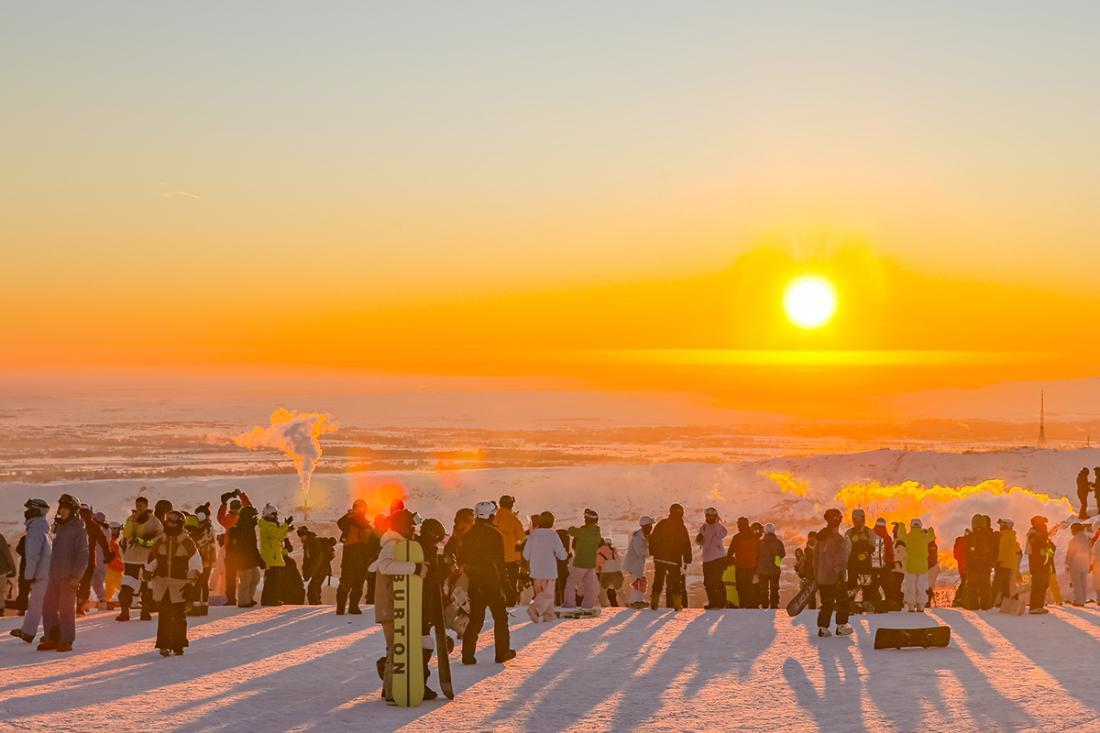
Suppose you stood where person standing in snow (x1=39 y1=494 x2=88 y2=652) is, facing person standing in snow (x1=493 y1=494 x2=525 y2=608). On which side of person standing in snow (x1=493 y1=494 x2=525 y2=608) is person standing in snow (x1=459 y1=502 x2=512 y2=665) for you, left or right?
right

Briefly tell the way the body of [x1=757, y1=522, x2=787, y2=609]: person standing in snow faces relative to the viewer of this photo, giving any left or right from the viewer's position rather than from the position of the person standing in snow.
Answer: facing away from the viewer

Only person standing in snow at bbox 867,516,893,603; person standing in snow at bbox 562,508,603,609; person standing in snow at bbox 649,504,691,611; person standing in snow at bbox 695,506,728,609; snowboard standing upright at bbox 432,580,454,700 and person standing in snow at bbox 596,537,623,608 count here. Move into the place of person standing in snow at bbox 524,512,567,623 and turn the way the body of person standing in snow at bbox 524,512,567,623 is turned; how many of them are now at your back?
1

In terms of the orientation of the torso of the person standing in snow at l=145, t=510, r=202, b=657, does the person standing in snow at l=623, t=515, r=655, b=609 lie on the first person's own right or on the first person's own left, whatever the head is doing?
on the first person's own left

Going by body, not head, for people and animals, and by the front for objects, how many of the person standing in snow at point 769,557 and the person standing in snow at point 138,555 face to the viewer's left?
0

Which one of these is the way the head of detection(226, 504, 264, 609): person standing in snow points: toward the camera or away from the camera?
away from the camera

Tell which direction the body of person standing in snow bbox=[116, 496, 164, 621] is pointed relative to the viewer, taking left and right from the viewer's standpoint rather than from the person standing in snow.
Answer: facing the viewer

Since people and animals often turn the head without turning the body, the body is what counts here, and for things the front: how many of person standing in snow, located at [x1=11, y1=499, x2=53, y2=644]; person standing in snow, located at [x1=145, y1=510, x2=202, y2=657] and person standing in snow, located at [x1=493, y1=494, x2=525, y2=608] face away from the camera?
1

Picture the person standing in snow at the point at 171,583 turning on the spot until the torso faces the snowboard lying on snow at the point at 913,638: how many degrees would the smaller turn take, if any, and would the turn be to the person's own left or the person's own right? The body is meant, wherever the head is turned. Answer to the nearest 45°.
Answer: approximately 90° to the person's own left

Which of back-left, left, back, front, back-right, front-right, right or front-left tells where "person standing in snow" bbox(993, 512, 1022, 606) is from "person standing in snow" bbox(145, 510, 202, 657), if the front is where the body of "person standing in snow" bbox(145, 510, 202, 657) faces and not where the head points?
left

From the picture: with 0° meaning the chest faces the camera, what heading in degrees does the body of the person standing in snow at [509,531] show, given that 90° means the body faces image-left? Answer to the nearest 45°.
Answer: approximately 180°

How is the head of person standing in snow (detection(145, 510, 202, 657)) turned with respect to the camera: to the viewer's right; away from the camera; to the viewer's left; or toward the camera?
toward the camera

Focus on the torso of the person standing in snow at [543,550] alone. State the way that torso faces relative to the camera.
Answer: away from the camera

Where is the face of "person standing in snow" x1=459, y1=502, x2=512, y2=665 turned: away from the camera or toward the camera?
away from the camera
